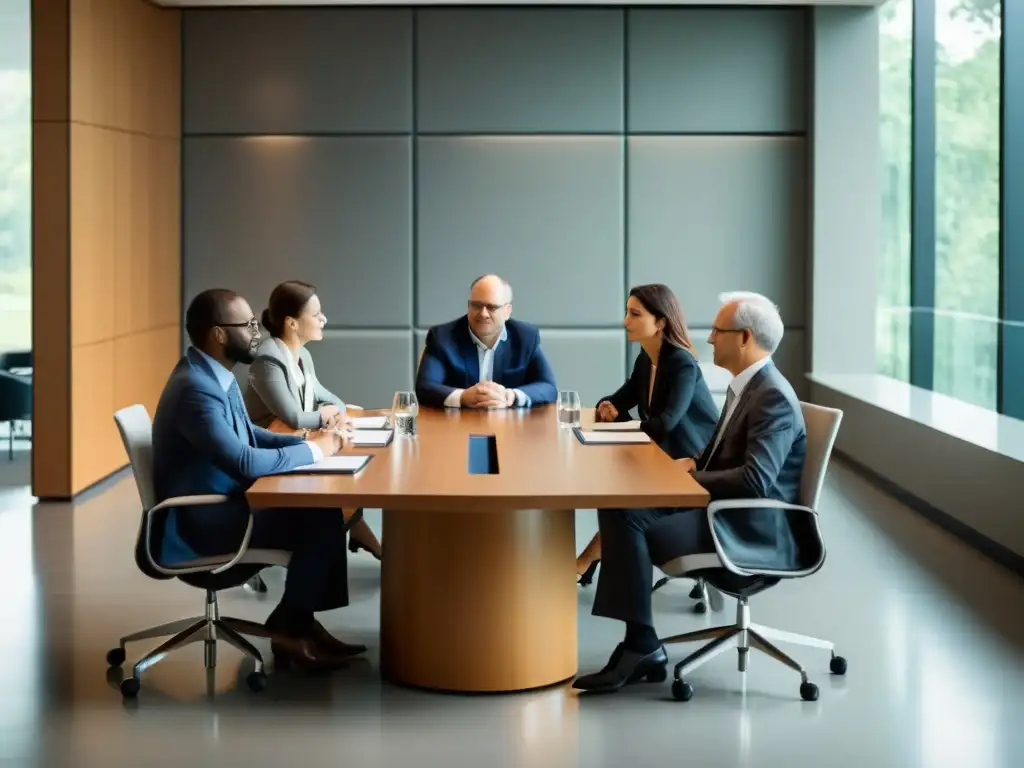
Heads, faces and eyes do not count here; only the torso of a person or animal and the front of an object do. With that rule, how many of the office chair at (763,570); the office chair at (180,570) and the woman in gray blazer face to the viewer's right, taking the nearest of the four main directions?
2

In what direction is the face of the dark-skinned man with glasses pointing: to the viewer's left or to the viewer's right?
to the viewer's right

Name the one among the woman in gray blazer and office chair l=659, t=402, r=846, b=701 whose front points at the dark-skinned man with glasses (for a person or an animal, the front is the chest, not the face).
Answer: the office chair

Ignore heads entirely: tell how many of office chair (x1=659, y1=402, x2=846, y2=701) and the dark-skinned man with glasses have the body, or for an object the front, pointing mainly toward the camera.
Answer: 0

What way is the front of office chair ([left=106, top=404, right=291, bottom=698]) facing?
to the viewer's right

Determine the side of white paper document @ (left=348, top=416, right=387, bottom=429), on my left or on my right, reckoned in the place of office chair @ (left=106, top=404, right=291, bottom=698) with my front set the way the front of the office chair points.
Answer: on my left

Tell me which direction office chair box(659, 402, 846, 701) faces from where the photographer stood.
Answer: facing to the left of the viewer

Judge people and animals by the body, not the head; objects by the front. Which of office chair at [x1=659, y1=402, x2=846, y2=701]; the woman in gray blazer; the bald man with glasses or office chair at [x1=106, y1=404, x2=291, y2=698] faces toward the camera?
the bald man with glasses

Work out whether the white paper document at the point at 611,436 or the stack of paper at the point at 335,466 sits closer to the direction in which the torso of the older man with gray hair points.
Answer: the stack of paper

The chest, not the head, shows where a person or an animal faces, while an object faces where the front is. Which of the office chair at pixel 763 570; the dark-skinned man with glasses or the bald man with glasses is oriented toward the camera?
the bald man with glasses

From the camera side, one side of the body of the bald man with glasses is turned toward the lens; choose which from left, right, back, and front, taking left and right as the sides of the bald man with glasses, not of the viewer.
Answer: front

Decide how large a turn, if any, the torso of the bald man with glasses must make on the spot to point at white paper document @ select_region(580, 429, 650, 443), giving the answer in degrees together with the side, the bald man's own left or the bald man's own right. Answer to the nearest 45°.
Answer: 0° — they already face it

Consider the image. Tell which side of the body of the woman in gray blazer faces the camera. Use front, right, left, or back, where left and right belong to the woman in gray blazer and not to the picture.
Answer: right

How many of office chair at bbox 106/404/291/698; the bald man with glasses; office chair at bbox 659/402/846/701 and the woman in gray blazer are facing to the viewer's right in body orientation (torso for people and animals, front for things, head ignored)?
2

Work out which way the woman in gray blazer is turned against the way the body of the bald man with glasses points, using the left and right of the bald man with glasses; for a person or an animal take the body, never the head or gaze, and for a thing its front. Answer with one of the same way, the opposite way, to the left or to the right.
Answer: to the left
